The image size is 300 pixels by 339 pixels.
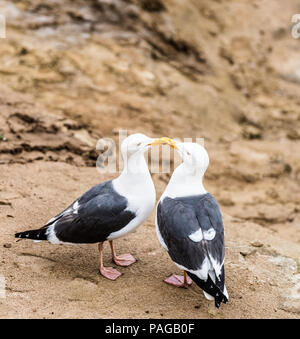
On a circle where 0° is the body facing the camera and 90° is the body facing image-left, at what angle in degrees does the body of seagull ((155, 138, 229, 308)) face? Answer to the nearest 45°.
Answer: approximately 135°

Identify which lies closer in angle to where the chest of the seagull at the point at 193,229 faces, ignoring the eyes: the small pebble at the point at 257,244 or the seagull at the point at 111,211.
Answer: the seagull

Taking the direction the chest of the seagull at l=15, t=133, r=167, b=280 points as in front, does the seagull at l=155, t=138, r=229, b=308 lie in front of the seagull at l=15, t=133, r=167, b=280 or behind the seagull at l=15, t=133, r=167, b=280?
in front

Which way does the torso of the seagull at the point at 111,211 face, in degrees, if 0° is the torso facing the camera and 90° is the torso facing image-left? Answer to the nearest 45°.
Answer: approximately 270°

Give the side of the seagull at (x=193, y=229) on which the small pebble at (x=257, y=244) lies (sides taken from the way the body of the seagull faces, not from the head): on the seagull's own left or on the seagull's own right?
on the seagull's own right

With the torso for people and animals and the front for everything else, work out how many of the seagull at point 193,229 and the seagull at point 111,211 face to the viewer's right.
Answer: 1
